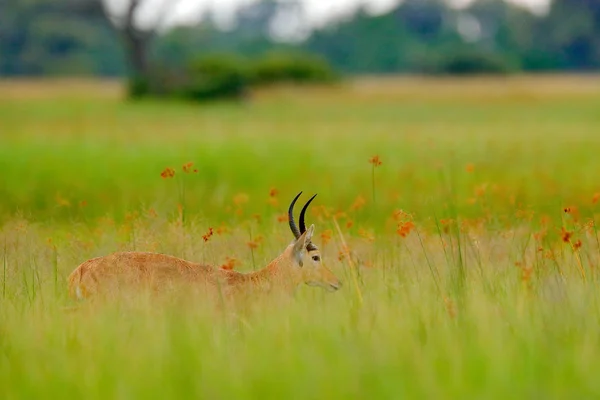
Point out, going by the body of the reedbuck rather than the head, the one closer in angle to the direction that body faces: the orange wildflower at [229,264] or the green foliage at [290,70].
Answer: the orange wildflower

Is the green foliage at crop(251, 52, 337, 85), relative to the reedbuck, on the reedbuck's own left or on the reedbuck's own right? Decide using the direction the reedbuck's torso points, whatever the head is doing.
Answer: on the reedbuck's own left

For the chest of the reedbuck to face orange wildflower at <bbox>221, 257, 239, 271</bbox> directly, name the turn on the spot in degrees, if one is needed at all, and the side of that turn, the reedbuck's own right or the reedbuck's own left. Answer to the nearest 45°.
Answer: approximately 45° to the reedbuck's own left

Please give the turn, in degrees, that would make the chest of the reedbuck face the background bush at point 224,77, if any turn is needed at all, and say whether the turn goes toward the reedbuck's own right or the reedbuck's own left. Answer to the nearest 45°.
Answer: approximately 90° to the reedbuck's own left

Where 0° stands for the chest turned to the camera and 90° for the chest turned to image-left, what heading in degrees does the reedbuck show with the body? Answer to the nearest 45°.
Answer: approximately 270°

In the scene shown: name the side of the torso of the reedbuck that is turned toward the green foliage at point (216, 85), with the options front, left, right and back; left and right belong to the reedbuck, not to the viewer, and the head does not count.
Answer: left
